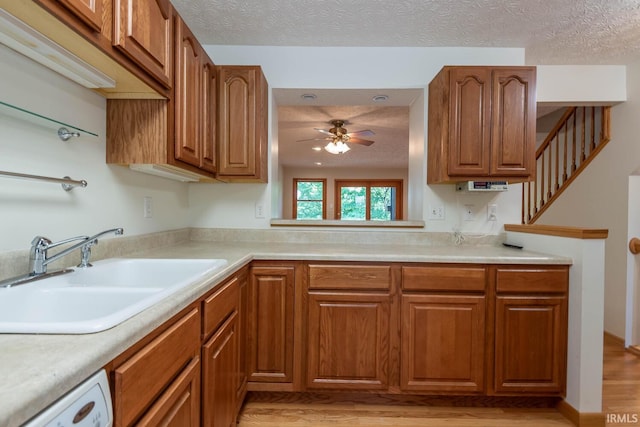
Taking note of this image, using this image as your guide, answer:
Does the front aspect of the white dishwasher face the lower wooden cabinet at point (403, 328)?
no

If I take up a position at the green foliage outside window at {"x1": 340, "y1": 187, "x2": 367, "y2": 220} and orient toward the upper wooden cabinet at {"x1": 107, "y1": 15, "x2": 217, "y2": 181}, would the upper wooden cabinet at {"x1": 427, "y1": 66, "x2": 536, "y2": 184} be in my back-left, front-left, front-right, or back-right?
front-left

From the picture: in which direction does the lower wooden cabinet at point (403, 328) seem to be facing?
toward the camera

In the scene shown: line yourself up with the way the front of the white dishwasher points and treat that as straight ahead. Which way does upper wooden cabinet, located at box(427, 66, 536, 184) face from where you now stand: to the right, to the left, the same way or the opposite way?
to the right

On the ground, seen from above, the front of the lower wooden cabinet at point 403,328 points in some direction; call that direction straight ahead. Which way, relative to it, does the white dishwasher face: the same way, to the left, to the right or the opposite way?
to the left

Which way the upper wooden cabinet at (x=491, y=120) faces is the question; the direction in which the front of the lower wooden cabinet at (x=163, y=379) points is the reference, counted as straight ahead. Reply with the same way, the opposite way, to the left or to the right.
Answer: to the right

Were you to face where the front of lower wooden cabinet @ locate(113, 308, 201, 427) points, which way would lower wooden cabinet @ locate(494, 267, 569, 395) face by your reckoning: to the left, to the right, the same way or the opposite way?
to the right

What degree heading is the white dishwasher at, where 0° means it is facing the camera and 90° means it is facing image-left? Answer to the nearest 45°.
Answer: approximately 315°

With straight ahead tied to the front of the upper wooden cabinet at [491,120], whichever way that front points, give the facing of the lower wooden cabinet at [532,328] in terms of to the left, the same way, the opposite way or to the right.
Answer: the same way

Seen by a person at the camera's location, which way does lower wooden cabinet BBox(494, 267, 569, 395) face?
facing the viewer

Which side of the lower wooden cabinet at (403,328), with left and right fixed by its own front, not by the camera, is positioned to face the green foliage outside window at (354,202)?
back

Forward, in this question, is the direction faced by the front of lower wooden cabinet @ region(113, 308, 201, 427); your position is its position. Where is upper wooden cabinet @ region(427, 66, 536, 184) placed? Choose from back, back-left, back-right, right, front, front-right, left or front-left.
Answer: front-left

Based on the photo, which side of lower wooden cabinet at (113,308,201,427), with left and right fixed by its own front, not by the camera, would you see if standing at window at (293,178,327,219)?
left

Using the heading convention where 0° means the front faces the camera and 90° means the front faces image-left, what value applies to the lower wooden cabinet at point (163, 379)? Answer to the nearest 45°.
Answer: approximately 315°

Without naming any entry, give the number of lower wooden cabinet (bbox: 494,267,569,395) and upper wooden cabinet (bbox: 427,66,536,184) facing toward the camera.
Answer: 2

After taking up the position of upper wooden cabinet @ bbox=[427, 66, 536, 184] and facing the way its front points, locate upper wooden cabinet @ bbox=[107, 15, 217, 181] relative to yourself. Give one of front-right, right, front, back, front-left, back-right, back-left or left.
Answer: front-right

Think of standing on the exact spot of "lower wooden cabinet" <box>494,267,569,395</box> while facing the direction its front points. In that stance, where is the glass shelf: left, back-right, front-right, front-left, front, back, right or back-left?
front-right

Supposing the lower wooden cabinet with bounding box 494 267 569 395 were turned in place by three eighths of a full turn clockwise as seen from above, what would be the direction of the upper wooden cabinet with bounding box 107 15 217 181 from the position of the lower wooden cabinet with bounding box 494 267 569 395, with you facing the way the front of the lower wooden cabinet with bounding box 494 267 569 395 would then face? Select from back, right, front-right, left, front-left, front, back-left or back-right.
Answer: left
